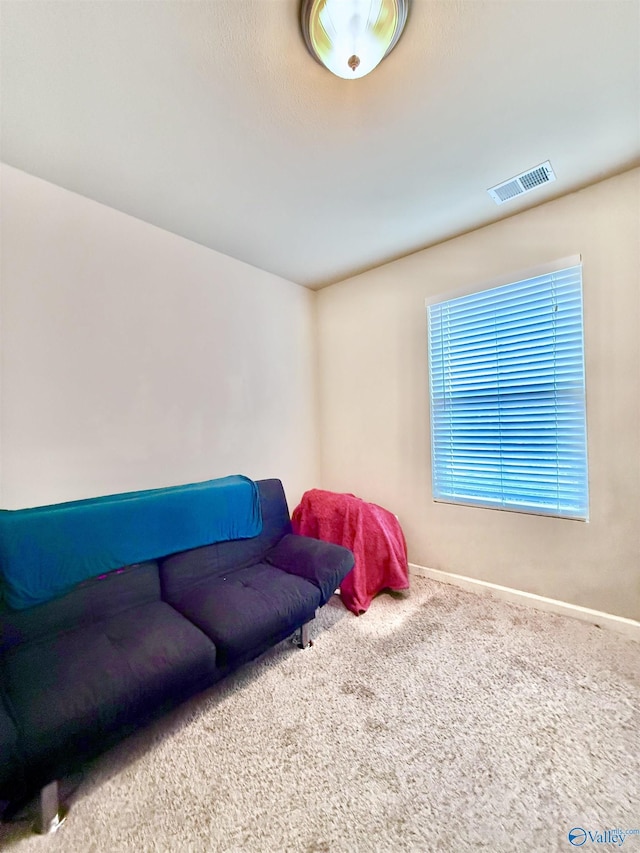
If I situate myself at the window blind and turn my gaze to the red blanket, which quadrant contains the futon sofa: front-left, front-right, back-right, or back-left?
front-left

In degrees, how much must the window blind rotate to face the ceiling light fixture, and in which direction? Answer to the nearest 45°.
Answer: approximately 45° to its left

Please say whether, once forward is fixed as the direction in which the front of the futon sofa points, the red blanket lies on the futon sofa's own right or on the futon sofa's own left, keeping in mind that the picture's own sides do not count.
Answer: on the futon sofa's own left

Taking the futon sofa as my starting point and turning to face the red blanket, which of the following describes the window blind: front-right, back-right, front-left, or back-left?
front-right

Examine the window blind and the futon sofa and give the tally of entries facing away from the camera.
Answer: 0

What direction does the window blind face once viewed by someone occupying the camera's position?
facing the viewer and to the left of the viewer

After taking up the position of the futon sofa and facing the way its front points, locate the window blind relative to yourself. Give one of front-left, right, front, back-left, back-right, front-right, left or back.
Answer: front-left

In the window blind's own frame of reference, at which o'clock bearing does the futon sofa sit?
The futon sofa is roughly at 12 o'clock from the window blind.
